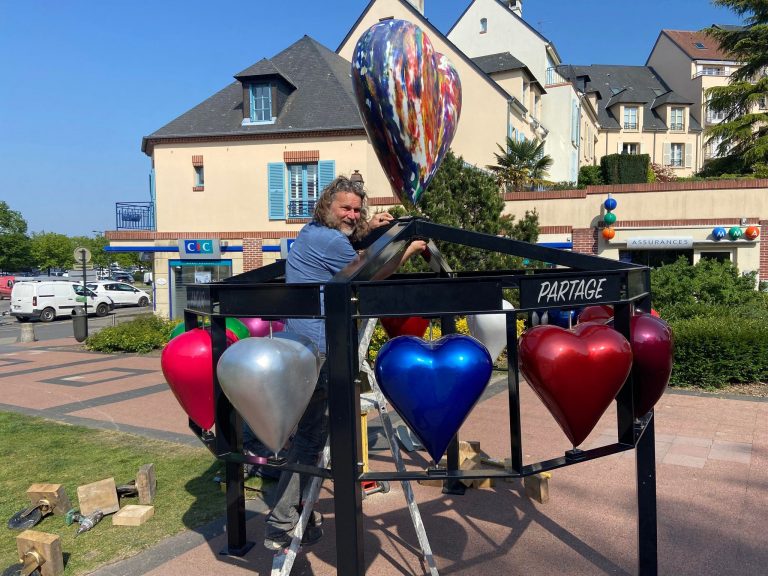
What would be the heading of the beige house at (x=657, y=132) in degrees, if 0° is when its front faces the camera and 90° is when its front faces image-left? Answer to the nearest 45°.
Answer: approximately 0°

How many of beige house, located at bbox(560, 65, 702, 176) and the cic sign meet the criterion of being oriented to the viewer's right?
0

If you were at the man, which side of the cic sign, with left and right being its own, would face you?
front

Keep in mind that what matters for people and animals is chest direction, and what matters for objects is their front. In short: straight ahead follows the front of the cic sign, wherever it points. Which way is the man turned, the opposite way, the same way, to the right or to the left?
to the left

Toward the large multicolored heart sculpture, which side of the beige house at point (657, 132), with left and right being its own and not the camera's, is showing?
front

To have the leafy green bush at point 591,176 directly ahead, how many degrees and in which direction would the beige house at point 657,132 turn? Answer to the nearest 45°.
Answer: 0° — it already faces it

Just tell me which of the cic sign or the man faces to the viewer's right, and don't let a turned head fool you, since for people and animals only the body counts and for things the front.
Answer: the man

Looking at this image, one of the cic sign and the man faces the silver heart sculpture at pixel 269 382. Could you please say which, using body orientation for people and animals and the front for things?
the cic sign

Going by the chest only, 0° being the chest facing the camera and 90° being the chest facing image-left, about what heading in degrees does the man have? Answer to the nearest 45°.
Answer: approximately 270°

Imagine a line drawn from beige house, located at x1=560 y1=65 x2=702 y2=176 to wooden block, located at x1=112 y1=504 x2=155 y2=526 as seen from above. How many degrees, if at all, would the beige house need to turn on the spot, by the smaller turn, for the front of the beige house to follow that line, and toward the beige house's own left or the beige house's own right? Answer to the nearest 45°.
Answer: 0° — it already faces it

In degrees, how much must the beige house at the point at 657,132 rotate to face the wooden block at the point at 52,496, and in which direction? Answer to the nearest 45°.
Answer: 0° — it already faces it

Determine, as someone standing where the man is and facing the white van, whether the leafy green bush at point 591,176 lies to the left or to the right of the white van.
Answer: right
